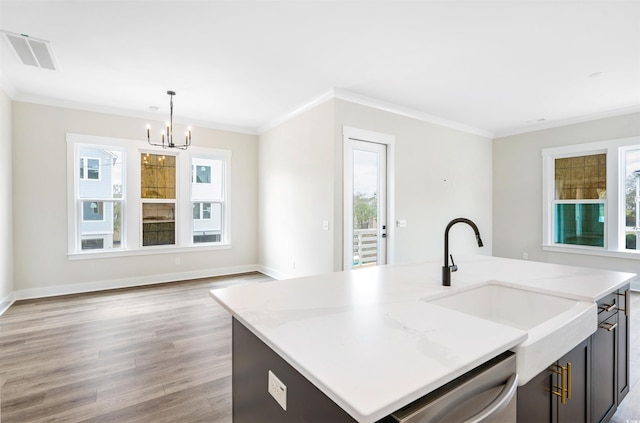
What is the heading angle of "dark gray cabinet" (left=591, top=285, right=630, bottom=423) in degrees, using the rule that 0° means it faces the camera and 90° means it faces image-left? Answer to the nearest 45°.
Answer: approximately 315°

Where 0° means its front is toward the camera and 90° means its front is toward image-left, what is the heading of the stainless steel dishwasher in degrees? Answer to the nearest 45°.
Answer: approximately 315°

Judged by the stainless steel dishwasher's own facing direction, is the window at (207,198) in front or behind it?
behind

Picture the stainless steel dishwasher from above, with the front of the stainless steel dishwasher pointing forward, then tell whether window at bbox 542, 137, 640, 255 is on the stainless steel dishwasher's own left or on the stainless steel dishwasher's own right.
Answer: on the stainless steel dishwasher's own left

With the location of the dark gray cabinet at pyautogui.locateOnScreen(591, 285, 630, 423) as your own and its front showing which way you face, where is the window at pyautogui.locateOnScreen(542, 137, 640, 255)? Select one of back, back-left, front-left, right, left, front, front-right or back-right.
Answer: back-left
